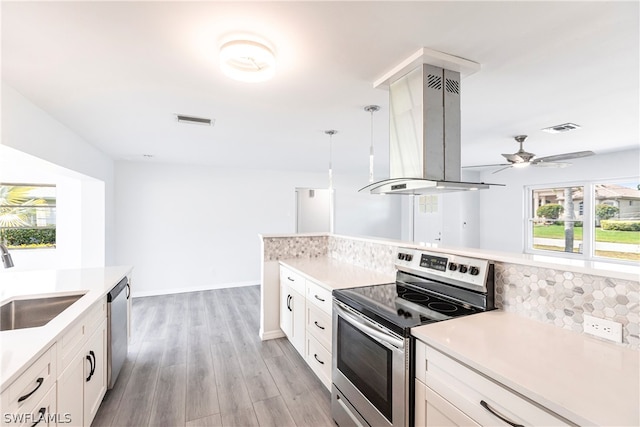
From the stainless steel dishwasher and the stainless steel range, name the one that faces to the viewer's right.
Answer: the stainless steel dishwasher

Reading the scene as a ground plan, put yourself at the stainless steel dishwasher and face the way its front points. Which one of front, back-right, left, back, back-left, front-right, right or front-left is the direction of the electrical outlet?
front-right

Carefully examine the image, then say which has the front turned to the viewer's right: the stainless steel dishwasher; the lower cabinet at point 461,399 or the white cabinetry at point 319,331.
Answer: the stainless steel dishwasher

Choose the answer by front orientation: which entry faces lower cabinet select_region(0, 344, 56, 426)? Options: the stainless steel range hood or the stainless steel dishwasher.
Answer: the stainless steel range hood

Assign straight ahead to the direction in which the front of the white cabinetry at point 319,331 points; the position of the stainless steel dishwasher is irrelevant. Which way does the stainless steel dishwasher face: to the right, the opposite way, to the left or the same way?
the opposite way

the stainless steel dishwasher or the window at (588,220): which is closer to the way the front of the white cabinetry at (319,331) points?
the stainless steel dishwasher

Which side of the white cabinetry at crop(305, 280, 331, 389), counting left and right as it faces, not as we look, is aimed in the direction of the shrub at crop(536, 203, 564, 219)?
back

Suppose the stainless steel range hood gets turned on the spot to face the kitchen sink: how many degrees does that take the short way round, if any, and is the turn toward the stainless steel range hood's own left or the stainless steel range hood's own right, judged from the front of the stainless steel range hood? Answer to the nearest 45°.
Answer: approximately 45° to the stainless steel range hood's own right

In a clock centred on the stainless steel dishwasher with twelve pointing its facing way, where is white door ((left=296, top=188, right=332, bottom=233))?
The white door is roughly at 11 o'clock from the stainless steel dishwasher.

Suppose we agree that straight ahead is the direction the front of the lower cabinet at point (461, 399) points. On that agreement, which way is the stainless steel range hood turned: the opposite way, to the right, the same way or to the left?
the same way

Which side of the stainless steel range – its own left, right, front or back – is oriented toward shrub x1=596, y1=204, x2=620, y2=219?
back

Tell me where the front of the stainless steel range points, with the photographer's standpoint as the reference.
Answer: facing the viewer and to the left of the viewer

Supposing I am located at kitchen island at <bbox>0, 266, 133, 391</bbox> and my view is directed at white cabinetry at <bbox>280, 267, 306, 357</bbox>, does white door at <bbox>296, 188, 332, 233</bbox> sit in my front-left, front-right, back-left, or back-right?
front-left

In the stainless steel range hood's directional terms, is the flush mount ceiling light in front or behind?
in front

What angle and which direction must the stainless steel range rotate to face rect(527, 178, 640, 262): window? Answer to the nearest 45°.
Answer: approximately 180°

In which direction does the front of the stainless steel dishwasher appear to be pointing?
to the viewer's right
